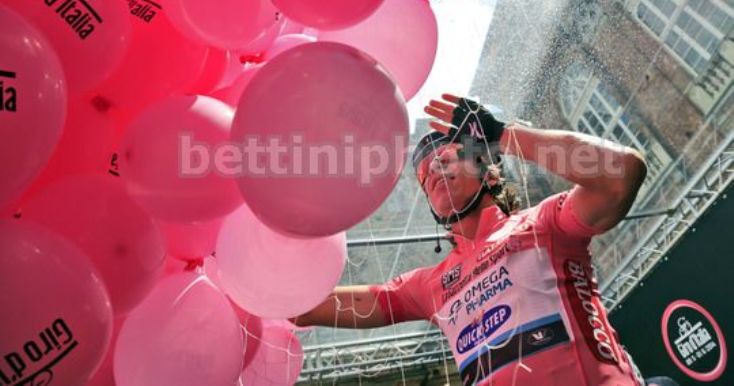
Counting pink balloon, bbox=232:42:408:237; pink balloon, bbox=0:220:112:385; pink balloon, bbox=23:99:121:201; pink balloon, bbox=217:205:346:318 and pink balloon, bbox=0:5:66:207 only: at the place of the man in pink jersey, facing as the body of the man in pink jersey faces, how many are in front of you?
5

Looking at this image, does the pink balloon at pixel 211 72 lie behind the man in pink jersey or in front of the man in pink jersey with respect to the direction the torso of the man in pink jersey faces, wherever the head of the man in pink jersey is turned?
in front

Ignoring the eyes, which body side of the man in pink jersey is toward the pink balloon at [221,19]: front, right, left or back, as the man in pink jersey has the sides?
front

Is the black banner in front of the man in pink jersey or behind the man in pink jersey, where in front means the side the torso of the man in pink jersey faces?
behind

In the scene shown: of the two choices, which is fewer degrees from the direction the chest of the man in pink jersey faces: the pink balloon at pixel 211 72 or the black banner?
the pink balloon

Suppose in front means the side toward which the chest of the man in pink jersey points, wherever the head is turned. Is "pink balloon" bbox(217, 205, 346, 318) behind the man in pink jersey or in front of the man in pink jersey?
in front

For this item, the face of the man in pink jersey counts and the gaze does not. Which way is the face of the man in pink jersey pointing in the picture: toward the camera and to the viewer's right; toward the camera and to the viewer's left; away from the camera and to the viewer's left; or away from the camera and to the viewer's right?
toward the camera and to the viewer's left

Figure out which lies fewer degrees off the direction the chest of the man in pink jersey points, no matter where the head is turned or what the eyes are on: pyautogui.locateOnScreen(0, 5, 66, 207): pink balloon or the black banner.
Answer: the pink balloon

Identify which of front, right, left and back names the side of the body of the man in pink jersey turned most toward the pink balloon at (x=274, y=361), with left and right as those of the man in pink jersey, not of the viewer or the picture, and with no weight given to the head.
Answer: right

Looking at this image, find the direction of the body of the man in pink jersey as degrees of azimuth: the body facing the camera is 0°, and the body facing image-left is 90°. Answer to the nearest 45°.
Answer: approximately 45°
